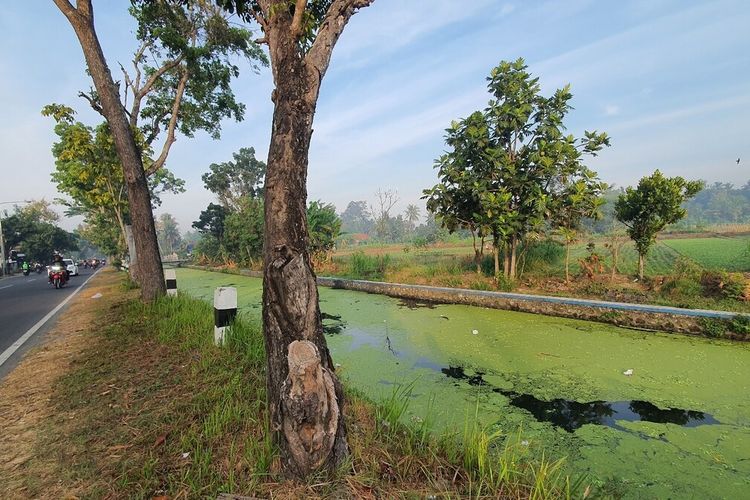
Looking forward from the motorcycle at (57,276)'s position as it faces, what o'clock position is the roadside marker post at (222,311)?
The roadside marker post is roughly at 12 o'clock from the motorcycle.

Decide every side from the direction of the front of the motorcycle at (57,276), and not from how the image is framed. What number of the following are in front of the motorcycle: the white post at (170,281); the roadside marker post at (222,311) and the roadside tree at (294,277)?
3

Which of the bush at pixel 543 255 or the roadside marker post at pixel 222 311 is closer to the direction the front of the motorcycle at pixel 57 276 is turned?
the roadside marker post

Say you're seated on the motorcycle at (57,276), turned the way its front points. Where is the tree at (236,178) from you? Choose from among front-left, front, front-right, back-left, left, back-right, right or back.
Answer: back-left

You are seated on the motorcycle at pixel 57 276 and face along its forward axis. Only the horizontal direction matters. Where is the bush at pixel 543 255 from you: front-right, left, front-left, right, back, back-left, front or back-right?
front-left

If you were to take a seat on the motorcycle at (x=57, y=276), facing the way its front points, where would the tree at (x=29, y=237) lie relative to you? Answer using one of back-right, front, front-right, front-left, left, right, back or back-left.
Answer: back

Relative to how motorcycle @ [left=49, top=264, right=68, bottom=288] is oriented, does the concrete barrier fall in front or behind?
in front

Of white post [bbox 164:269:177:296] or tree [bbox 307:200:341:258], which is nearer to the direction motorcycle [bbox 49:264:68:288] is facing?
the white post

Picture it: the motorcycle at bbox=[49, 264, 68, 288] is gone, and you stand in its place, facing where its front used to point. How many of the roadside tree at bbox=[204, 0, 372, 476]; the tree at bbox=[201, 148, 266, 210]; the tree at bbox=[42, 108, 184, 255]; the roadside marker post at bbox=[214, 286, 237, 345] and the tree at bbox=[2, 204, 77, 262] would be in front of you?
3

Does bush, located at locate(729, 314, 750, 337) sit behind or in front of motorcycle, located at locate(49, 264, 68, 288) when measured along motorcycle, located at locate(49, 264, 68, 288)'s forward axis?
in front

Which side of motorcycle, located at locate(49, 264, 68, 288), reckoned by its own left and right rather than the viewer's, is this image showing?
front

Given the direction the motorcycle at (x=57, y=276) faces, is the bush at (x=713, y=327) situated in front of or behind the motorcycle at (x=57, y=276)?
in front

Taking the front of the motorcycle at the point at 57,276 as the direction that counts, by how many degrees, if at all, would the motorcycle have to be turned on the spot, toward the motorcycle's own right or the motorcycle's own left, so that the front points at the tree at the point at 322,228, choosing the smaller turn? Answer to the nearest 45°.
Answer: approximately 135° to the motorcycle's own left

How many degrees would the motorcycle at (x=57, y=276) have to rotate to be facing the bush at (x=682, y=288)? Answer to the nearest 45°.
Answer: approximately 45° to its left

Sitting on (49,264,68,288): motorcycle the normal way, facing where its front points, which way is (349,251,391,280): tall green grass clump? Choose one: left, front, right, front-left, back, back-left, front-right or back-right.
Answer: front-left

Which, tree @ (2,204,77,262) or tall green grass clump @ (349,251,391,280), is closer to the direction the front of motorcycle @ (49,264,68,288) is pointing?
the tall green grass clump
